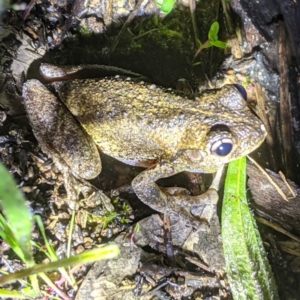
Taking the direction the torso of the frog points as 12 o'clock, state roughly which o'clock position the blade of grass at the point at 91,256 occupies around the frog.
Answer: The blade of grass is roughly at 3 o'clock from the frog.

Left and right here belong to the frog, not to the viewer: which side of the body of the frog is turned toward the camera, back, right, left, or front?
right

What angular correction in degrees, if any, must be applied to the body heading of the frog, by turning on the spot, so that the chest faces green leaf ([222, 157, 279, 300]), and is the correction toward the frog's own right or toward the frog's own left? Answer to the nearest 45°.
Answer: approximately 45° to the frog's own right

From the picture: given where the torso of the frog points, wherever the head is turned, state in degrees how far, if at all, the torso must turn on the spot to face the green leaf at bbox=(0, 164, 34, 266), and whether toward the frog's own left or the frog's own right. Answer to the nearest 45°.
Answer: approximately 90° to the frog's own right
